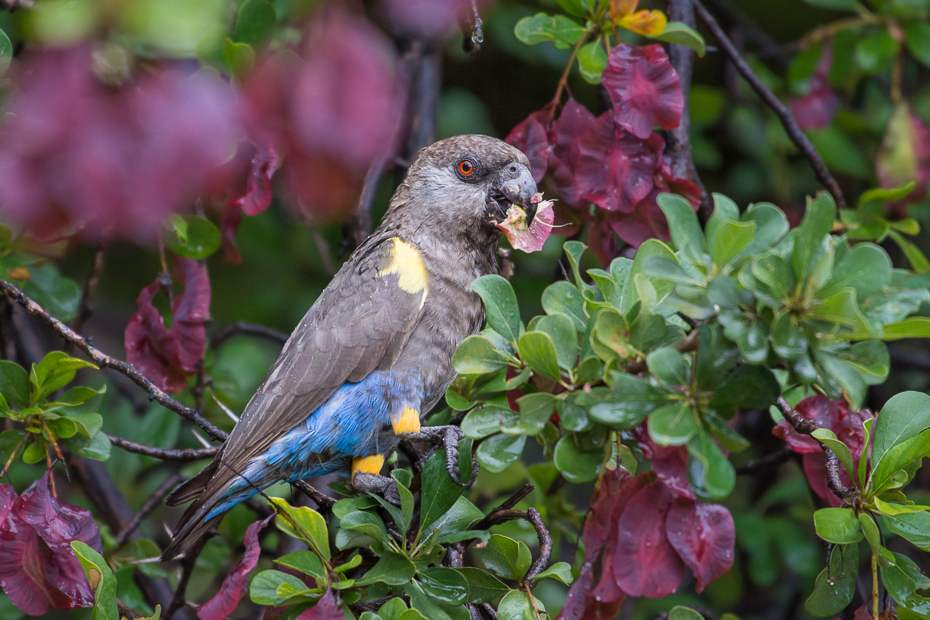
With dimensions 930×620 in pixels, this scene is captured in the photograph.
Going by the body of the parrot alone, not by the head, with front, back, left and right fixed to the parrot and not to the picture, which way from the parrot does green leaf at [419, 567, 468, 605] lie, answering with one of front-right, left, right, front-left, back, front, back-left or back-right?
right

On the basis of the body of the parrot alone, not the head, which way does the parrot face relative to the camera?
to the viewer's right

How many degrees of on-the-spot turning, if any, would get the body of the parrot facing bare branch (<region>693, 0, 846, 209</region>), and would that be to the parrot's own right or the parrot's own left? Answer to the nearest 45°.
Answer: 0° — it already faces it

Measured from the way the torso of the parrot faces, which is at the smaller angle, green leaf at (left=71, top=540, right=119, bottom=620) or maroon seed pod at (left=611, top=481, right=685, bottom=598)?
the maroon seed pod

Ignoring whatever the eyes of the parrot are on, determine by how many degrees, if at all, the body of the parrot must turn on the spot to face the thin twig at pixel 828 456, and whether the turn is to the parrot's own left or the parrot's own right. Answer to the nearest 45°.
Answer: approximately 45° to the parrot's own right
